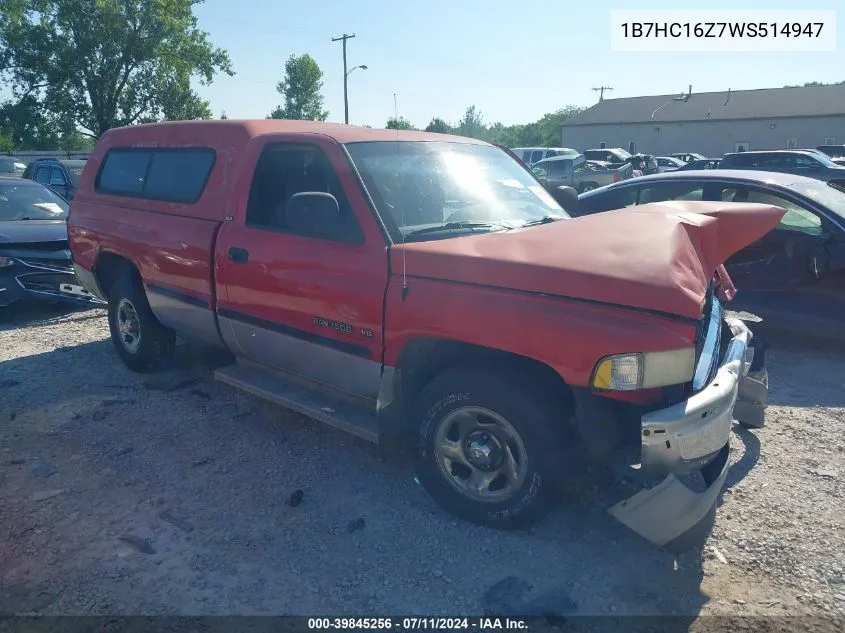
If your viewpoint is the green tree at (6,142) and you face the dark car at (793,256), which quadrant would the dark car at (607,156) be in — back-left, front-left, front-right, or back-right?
front-left

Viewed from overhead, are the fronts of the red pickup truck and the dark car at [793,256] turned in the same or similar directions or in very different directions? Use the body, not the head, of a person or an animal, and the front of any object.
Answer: same or similar directions

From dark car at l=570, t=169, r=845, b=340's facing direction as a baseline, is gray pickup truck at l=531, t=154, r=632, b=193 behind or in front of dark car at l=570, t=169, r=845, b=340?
behind

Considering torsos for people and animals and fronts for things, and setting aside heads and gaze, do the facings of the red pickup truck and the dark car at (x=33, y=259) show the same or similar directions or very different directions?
same or similar directions

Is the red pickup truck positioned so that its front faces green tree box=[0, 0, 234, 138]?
no

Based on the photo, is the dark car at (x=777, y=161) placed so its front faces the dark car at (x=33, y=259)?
no

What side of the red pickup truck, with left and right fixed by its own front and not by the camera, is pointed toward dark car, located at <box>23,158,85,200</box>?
back

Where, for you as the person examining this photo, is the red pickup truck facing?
facing the viewer and to the right of the viewer

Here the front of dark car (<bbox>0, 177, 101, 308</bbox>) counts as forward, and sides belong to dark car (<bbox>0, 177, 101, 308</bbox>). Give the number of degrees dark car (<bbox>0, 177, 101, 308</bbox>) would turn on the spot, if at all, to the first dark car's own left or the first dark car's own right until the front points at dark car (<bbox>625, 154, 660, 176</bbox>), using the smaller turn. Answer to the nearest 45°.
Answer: approximately 90° to the first dark car's own left

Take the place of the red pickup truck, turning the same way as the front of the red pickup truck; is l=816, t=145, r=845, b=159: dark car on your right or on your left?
on your left

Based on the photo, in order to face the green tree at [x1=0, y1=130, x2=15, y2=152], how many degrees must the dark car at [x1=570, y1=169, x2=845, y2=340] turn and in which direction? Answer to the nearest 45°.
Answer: approximately 180°
